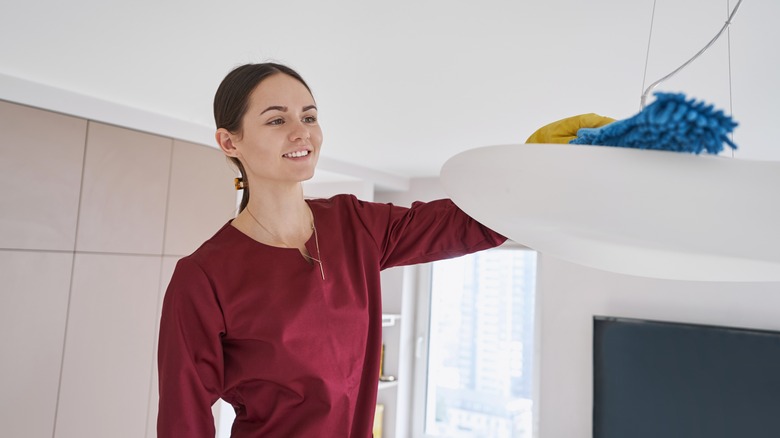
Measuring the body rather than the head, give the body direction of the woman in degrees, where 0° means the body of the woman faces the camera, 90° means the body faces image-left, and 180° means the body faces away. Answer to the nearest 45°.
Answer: approximately 315°
